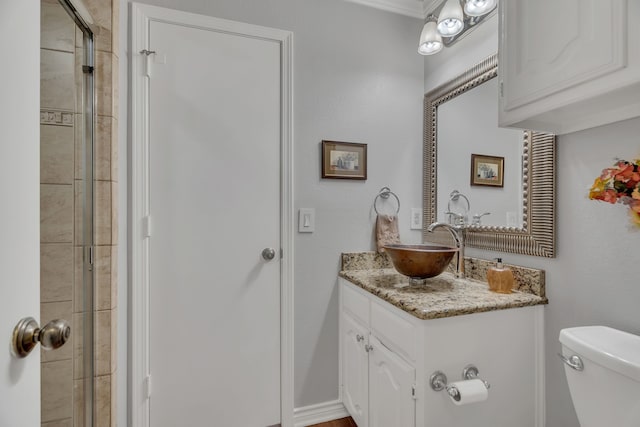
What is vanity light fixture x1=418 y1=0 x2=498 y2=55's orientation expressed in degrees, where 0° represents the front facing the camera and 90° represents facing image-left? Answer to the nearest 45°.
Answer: approximately 45°

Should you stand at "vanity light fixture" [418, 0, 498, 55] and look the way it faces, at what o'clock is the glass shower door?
The glass shower door is roughly at 12 o'clock from the vanity light fixture.

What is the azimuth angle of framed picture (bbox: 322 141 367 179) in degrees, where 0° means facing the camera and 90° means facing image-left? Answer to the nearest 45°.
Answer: approximately 0°

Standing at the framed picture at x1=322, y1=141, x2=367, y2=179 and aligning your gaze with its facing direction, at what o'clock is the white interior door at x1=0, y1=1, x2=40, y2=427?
The white interior door is roughly at 1 o'clock from the framed picture.

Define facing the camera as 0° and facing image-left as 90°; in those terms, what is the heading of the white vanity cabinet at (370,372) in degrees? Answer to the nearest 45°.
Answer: approximately 45°
